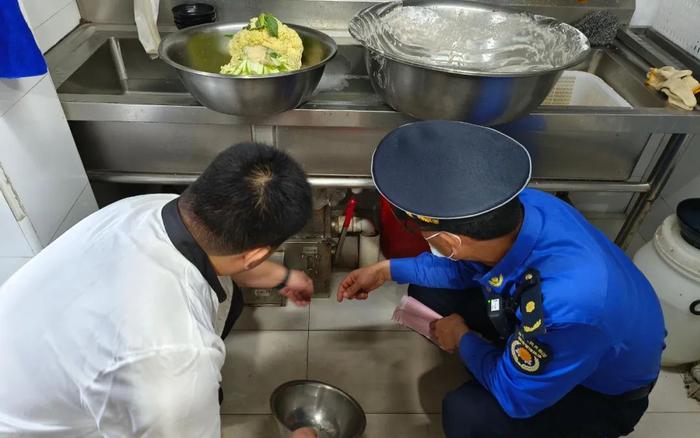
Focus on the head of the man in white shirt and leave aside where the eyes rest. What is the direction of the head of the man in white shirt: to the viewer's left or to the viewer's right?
to the viewer's right

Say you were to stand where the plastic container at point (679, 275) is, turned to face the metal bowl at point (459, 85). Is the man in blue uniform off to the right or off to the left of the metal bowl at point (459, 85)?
left

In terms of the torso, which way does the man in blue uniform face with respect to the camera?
to the viewer's left

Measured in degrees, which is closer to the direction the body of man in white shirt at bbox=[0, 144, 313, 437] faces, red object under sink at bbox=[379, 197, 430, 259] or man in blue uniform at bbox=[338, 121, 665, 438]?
the red object under sink

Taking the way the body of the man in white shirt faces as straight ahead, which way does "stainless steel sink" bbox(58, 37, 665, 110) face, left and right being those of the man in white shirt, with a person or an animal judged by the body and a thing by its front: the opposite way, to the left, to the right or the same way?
the opposite way

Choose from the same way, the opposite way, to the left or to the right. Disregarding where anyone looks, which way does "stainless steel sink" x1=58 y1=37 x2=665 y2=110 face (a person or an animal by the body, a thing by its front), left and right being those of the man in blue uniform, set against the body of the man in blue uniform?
to the left

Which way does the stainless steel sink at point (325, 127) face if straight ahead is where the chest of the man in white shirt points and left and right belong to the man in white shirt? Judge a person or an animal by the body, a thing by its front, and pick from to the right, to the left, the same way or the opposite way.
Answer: the opposite way

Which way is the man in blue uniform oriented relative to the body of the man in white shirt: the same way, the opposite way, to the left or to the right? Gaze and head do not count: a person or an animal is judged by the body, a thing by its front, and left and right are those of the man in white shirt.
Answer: to the left

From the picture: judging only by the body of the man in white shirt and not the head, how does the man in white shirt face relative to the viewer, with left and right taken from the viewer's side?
facing away from the viewer and to the right of the viewer

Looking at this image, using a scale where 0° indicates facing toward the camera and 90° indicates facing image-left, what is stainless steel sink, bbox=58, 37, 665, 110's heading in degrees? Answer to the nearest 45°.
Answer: approximately 0°
